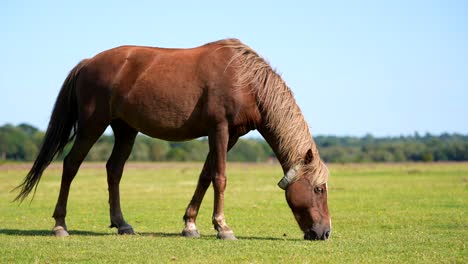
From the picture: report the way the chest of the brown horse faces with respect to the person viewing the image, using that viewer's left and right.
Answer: facing to the right of the viewer
